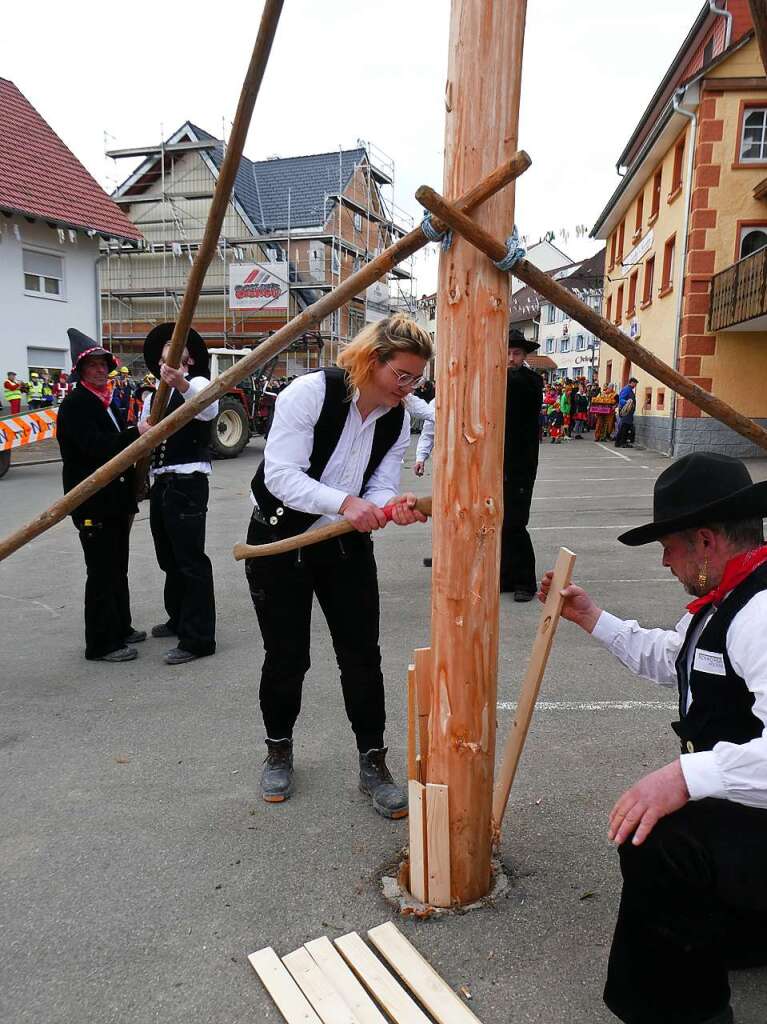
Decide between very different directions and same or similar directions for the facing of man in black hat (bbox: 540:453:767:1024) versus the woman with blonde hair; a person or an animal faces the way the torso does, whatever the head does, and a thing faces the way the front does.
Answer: very different directions

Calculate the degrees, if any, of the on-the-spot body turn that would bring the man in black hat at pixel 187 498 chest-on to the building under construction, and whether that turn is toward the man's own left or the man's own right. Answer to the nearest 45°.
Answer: approximately 135° to the man's own right

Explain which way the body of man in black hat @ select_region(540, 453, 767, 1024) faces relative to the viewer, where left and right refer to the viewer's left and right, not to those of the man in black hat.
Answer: facing to the left of the viewer

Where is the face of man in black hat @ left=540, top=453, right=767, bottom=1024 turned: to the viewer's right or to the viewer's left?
to the viewer's left

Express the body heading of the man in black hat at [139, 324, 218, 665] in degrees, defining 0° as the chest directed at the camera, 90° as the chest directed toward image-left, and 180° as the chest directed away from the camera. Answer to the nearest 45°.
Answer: approximately 45°

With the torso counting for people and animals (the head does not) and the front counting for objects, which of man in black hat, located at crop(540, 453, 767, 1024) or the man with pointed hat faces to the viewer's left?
the man in black hat

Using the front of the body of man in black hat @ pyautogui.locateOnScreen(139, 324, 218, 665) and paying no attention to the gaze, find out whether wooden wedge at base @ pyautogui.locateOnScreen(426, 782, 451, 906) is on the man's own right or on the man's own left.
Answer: on the man's own left

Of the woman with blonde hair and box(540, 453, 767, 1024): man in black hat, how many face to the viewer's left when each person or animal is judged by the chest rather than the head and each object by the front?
1
